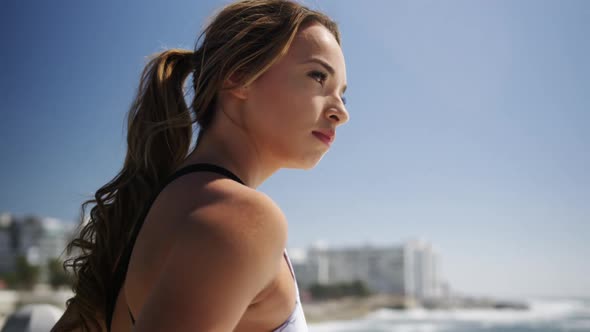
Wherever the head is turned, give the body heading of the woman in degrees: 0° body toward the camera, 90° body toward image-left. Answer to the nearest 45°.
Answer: approximately 270°

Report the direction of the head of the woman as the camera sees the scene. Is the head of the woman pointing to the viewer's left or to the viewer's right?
to the viewer's right
